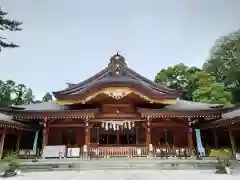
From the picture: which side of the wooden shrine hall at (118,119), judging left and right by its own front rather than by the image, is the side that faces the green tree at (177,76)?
back

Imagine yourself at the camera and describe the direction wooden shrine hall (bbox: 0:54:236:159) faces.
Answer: facing the viewer

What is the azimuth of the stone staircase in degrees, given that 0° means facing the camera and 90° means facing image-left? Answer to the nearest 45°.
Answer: approximately 0°

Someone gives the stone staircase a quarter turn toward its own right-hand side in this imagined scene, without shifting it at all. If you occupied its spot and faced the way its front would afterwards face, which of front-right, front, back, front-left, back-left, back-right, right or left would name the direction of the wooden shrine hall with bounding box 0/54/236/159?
right

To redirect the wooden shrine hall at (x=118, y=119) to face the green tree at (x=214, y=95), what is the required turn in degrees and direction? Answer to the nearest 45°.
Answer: approximately 135° to its left

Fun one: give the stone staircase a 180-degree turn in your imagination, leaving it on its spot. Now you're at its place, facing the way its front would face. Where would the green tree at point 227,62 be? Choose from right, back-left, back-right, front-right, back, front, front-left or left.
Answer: front-right

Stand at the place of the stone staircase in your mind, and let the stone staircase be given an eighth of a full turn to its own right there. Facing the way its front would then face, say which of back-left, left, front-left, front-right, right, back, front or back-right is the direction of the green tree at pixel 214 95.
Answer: back

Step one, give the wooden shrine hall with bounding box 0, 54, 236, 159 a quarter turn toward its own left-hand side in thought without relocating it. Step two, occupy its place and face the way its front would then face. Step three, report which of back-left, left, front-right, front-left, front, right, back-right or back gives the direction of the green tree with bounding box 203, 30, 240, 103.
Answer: front-left
